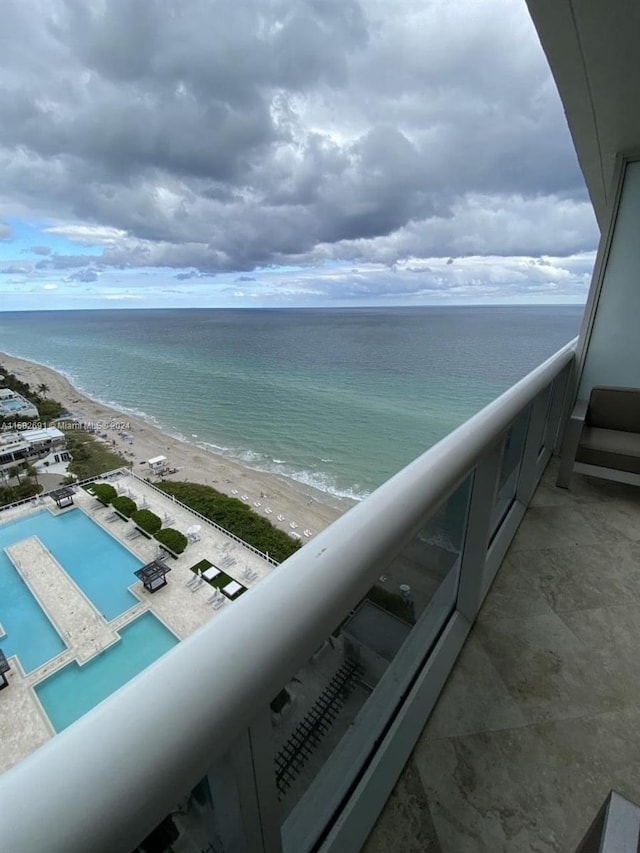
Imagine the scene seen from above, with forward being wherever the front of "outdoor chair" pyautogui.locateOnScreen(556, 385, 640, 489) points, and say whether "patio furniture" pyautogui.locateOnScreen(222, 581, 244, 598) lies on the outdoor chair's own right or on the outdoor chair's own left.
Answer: on the outdoor chair's own right

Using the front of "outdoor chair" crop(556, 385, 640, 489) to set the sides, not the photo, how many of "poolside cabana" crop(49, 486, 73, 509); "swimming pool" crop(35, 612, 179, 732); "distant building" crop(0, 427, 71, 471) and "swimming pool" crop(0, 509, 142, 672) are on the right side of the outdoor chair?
4

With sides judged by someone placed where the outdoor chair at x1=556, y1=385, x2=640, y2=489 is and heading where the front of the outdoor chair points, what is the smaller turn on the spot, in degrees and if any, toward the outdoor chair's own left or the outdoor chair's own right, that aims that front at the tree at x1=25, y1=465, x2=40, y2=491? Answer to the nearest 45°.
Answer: approximately 90° to the outdoor chair's own right

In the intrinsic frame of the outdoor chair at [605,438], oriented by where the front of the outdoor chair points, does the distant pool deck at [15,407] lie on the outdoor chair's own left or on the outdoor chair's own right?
on the outdoor chair's own right

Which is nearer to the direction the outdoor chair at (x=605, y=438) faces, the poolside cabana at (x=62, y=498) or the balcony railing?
the balcony railing

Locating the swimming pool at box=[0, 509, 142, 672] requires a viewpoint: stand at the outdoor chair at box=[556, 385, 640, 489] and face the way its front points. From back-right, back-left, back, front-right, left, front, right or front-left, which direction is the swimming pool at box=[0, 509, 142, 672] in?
right

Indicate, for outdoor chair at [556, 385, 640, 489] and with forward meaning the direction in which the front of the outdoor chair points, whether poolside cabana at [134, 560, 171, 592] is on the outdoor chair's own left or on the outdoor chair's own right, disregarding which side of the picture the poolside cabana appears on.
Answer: on the outdoor chair's own right

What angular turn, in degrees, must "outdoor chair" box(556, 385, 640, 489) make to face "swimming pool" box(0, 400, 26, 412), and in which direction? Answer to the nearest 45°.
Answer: approximately 90° to its right
